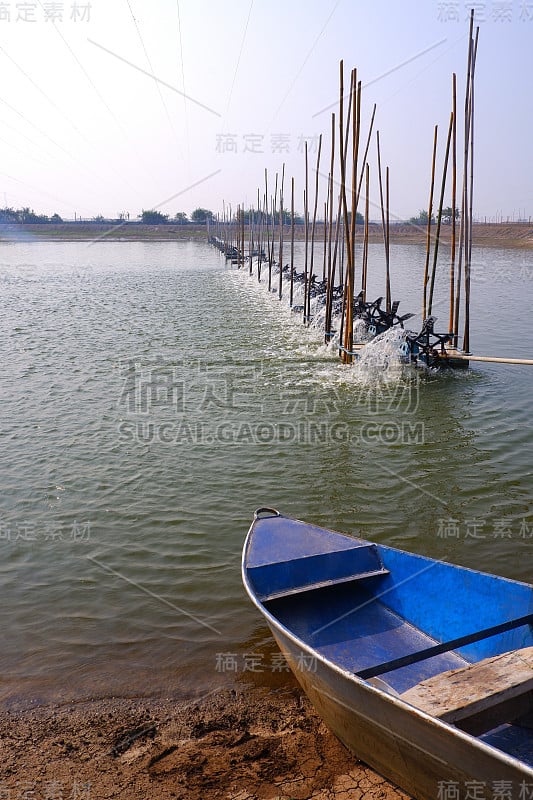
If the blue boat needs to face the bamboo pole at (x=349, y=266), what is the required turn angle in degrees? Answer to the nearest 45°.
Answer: approximately 45° to its right

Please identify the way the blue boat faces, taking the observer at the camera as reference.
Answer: facing away from the viewer and to the left of the viewer
